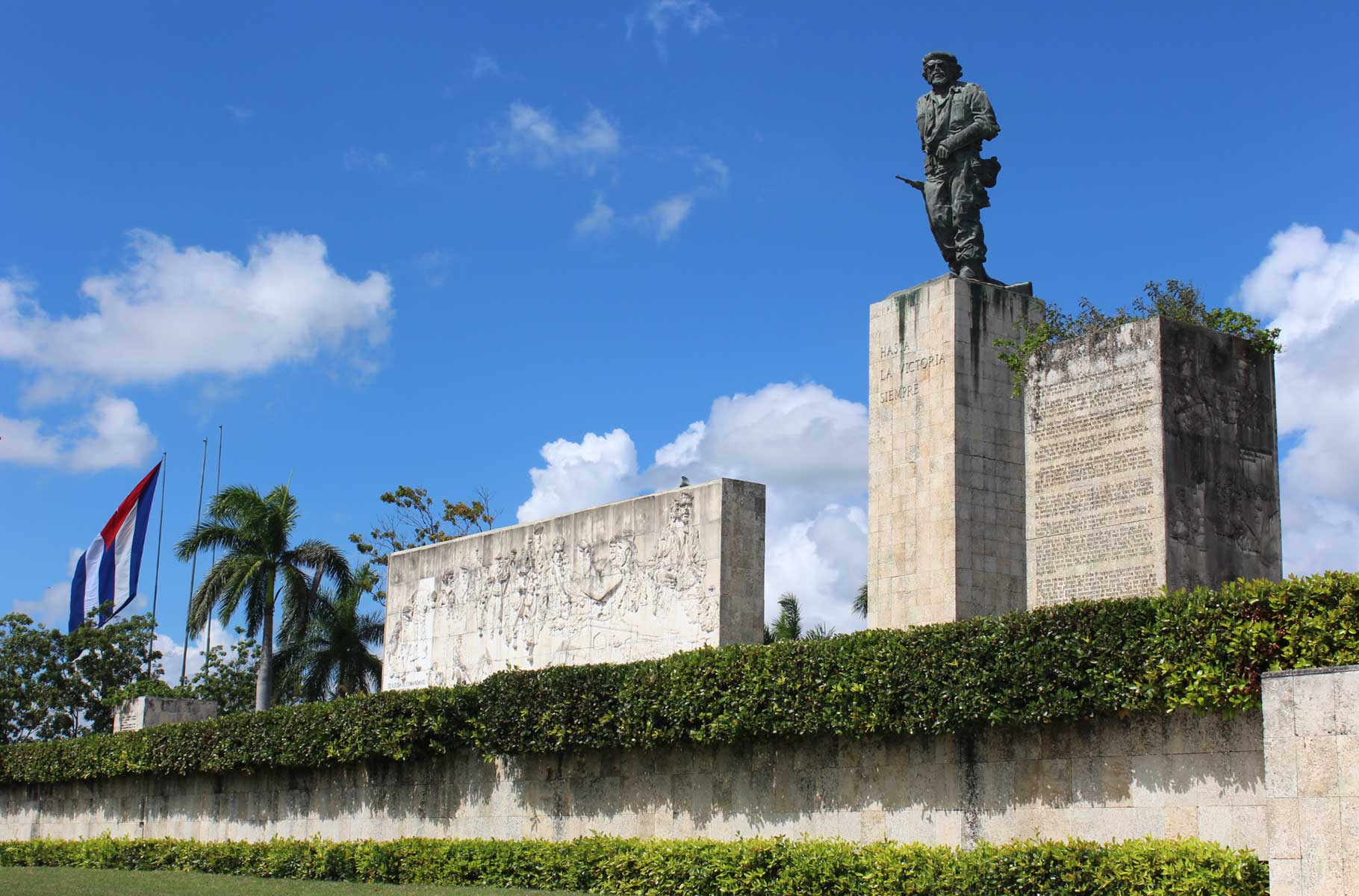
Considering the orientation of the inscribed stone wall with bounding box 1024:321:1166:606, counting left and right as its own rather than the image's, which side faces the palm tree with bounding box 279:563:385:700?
right

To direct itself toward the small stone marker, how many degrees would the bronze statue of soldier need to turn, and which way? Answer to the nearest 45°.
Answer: approximately 90° to its right

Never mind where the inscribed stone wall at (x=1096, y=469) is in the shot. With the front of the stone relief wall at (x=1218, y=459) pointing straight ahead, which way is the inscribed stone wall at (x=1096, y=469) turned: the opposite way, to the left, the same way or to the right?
to the right

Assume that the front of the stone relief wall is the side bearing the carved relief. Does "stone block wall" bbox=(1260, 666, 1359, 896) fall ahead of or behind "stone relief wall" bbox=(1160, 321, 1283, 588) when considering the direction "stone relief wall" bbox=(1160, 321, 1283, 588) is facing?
ahead

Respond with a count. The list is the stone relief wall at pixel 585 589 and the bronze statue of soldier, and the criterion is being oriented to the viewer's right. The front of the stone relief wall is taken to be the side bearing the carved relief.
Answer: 0

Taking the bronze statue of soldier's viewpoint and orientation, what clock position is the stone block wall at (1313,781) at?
The stone block wall is roughly at 10 o'clock from the bronze statue of soldier.

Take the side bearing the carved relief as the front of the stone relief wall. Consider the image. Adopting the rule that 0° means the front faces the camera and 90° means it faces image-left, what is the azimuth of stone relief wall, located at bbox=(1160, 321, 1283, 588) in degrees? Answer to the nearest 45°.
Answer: approximately 315°

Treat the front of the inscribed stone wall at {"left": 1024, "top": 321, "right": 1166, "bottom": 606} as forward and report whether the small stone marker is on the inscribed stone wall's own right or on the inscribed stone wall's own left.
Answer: on the inscribed stone wall's own right

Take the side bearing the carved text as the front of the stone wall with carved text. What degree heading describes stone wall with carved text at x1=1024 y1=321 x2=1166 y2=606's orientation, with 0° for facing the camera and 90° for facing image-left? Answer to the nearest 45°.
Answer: approximately 45°

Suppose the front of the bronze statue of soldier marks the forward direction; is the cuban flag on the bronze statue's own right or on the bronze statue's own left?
on the bronze statue's own right

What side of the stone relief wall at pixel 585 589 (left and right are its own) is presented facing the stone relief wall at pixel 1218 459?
left
